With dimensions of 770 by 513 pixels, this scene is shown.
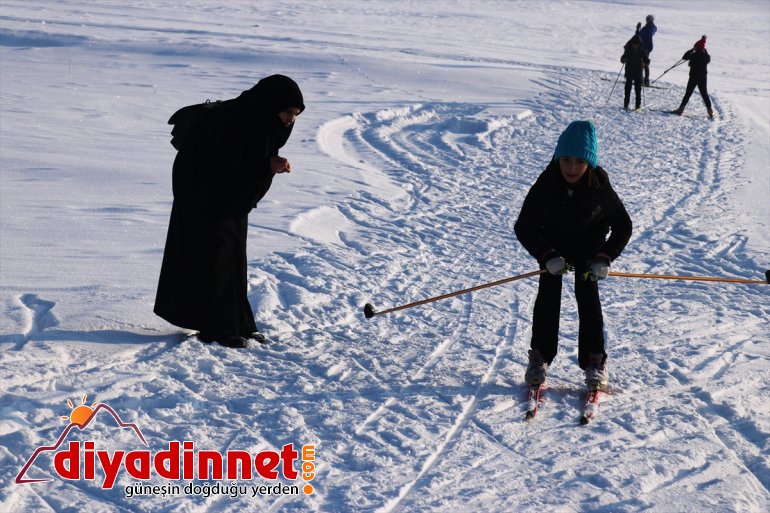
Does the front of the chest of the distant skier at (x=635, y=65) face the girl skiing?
yes

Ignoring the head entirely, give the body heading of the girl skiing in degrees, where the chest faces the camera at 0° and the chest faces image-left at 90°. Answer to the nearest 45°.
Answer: approximately 0°

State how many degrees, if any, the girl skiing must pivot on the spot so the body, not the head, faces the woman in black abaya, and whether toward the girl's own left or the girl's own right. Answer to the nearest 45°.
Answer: approximately 90° to the girl's own right

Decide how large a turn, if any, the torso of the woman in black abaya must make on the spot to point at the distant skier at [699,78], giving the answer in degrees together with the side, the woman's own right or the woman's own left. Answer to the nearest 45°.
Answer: approximately 45° to the woman's own left

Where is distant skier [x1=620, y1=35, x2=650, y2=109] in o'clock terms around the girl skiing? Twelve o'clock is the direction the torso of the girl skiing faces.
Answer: The distant skier is roughly at 6 o'clock from the girl skiing.

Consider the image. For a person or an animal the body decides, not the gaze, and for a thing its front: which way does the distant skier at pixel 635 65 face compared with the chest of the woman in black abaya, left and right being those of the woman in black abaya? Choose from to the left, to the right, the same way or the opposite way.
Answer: to the right

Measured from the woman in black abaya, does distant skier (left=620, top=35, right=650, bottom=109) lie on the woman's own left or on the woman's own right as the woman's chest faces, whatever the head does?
on the woman's own left

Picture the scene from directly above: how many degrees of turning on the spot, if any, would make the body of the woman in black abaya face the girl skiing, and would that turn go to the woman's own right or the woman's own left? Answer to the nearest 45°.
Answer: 0° — they already face them

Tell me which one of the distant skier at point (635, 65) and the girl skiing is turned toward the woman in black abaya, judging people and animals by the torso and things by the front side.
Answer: the distant skier

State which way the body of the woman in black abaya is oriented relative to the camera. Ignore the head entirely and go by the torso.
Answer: to the viewer's right

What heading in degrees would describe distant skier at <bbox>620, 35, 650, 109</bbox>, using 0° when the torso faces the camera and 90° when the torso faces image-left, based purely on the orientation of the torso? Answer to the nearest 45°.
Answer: approximately 0°

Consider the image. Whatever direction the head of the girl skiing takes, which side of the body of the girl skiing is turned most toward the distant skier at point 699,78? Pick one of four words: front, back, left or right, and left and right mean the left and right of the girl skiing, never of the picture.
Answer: back

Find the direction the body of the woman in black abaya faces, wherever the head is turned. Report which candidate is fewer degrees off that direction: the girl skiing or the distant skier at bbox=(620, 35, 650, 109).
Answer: the girl skiing
